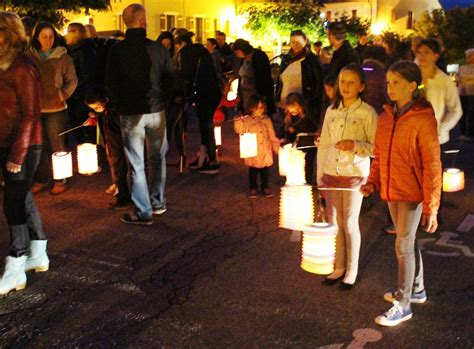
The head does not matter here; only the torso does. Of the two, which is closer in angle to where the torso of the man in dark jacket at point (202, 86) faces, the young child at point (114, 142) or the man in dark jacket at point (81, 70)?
the man in dark jacket

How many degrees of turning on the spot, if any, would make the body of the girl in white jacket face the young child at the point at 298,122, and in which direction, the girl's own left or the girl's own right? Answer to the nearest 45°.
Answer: approximately 135° to the girl's own right

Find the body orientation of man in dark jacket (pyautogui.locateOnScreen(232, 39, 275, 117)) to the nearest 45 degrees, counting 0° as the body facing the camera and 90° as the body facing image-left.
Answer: approximately 45°

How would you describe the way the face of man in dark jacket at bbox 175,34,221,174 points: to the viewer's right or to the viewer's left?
to the viewer's left

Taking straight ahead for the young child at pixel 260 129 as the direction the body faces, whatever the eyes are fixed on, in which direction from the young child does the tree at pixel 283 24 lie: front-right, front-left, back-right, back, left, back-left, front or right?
back

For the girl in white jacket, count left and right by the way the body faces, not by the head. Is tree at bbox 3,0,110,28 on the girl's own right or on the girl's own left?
on the girl's own right

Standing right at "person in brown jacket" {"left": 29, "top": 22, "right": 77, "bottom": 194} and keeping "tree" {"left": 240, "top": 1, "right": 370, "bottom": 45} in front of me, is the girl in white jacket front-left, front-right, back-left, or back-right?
back-right

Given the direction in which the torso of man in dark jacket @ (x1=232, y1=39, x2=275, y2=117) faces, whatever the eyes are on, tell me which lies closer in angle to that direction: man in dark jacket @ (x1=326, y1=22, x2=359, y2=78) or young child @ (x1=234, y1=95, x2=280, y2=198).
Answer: the young child

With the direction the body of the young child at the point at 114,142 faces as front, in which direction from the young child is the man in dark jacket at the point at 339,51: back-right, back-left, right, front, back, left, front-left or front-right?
back
